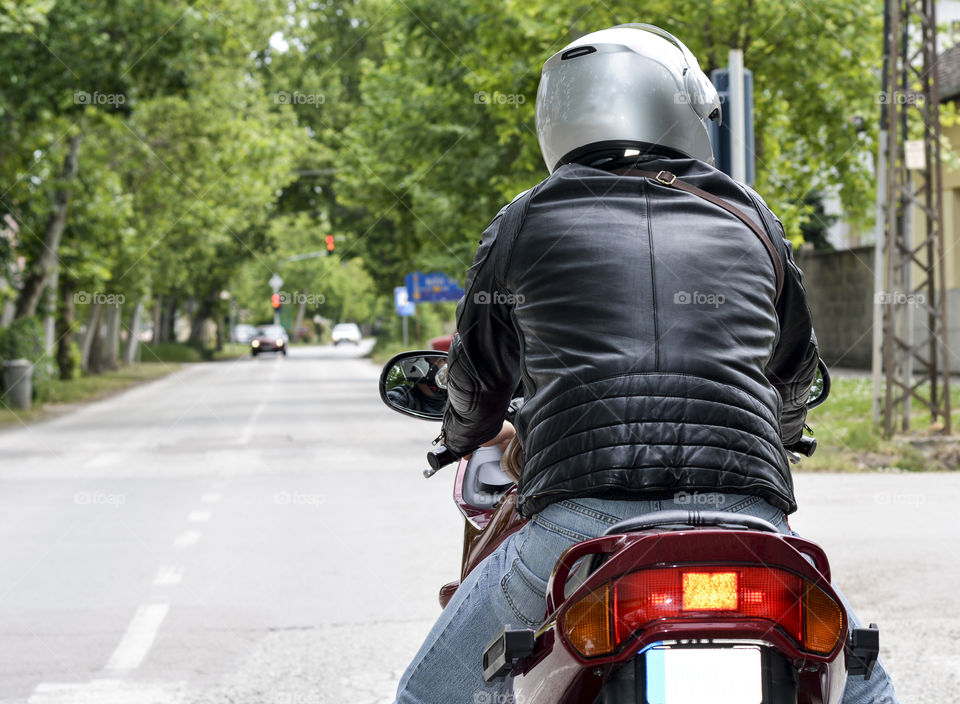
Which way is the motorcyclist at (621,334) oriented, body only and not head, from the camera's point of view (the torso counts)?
away from the camera

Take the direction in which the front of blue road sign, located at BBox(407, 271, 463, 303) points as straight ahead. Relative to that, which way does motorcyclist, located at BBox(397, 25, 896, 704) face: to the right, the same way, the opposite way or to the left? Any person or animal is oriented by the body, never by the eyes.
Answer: the opposite way

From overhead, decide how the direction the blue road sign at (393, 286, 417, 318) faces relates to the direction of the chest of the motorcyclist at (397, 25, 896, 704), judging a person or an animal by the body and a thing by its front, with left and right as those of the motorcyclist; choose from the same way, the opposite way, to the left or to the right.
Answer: the opposite way

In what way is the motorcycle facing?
away from the camera

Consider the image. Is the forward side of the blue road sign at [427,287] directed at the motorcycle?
yes

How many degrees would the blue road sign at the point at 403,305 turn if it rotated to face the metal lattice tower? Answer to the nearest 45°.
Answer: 0° — it already faces it

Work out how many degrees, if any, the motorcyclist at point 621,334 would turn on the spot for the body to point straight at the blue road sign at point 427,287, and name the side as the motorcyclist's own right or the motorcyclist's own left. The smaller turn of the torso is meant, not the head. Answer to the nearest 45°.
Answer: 0° — they already face it

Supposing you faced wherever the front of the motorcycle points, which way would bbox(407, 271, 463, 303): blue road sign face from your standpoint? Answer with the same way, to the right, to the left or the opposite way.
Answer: the opposite way
